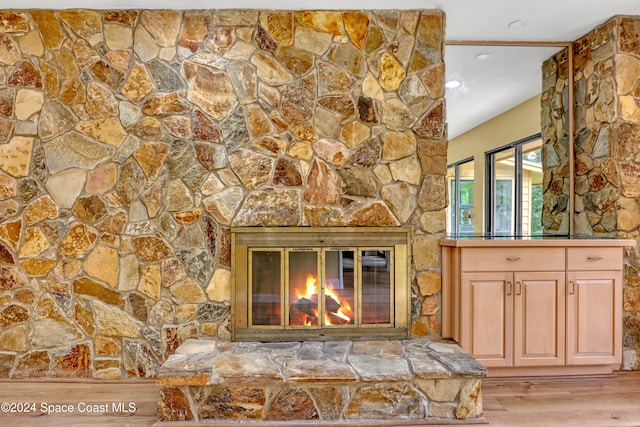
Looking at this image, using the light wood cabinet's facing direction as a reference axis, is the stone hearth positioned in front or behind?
in front

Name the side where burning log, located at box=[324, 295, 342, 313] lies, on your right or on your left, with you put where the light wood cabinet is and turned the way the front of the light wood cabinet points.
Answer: on your right

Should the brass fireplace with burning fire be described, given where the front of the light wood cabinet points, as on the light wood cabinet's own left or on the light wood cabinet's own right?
on the light wood cabinet's own right

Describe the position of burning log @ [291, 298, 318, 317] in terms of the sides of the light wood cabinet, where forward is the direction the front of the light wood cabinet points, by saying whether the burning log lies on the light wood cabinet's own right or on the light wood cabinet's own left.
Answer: on the light wood cabinet's own right

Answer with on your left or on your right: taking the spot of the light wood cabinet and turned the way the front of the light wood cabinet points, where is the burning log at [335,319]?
on your right

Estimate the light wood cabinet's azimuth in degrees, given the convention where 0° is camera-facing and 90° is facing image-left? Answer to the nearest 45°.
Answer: approximately 0°
